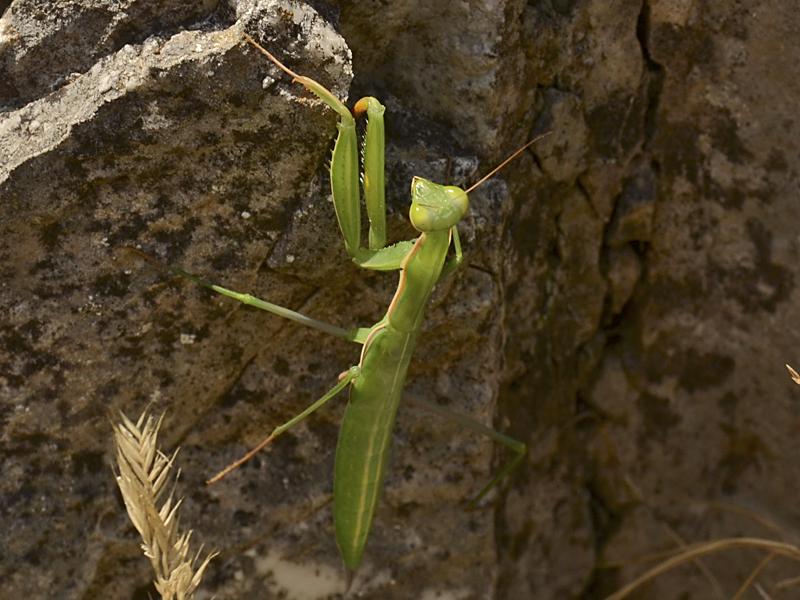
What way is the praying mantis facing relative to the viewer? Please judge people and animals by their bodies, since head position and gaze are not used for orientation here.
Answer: away from the camera
